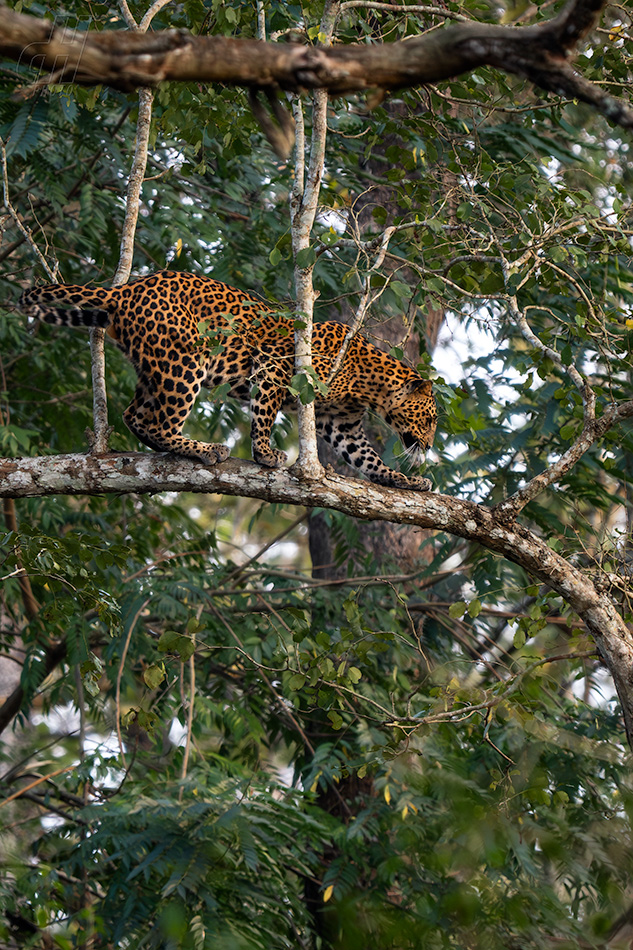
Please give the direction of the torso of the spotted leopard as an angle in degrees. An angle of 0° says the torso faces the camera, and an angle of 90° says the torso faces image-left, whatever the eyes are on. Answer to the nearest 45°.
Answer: approximately 270°

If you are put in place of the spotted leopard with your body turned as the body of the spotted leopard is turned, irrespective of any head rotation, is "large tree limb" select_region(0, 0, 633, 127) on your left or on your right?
on your right
